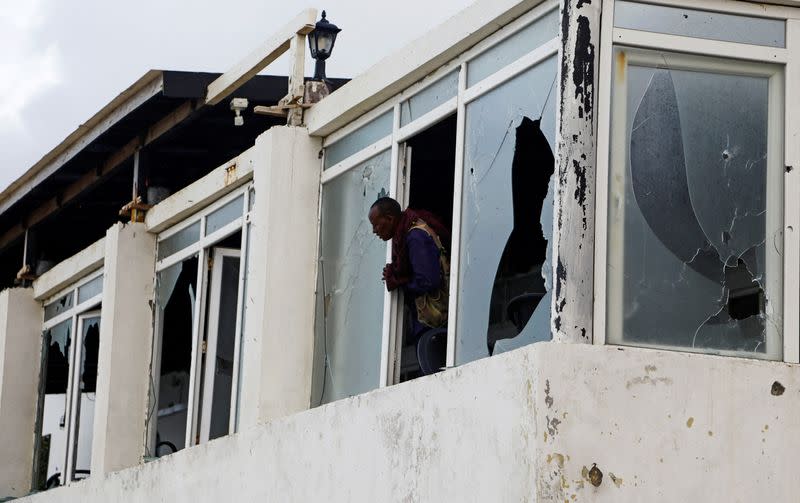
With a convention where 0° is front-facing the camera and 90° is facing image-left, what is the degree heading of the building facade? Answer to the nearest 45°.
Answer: approximately 45°

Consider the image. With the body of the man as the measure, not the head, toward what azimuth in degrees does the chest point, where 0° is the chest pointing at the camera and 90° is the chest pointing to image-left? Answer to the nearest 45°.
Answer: approximately 90°

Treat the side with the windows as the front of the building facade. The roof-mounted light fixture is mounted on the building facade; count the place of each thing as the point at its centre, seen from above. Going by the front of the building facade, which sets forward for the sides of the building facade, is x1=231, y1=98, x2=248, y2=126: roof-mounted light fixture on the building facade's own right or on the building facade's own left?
on the building facade's own right
